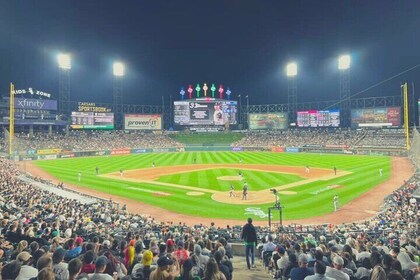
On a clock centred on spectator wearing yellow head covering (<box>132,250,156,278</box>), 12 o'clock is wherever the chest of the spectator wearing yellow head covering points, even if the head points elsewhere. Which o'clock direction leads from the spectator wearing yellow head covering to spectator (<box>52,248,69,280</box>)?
The spectator is roughly at 9 o'clock from the spectator wearing yellow head covering.

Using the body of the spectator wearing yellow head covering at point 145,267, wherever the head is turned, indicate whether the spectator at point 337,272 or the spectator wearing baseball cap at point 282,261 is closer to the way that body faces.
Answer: the spectator wearing baseball cap

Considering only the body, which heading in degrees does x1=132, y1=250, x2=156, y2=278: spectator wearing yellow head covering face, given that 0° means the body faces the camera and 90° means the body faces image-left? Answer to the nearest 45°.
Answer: approximately 180°

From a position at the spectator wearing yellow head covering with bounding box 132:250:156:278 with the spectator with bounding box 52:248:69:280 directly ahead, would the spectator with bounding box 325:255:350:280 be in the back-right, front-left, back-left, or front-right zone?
back-left

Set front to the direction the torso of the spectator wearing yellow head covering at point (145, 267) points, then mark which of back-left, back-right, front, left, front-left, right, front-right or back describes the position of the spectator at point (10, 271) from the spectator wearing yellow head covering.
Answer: left

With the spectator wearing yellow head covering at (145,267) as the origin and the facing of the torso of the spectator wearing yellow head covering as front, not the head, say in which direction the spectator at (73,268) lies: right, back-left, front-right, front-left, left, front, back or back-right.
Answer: back-left

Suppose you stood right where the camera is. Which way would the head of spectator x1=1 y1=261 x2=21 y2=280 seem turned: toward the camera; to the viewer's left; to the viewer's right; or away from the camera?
away from the camera

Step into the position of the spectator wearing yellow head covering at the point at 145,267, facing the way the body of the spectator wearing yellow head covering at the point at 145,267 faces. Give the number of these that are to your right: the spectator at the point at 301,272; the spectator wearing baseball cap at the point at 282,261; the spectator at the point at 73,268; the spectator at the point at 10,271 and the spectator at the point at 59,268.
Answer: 2

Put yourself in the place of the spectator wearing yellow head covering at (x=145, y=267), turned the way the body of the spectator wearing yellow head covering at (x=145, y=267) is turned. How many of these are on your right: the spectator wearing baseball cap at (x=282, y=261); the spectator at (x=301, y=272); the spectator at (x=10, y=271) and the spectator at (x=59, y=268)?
2

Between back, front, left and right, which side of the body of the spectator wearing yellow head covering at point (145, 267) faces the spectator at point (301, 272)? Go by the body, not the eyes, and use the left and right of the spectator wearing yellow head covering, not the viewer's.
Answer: right

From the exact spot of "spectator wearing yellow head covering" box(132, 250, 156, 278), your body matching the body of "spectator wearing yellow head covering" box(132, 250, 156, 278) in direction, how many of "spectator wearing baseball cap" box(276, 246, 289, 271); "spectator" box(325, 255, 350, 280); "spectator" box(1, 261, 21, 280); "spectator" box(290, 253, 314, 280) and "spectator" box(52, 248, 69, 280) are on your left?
2

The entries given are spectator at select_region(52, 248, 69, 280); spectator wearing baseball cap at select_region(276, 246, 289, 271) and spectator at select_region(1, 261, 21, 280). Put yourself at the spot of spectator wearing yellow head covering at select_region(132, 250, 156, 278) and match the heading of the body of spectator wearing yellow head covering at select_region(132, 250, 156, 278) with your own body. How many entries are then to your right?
1

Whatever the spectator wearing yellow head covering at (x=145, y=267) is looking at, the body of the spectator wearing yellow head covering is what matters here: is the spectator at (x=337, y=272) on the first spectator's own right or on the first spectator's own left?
on the first spectator's own right
